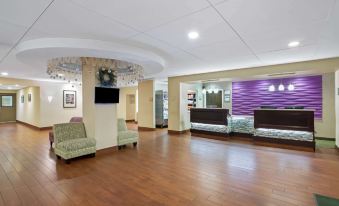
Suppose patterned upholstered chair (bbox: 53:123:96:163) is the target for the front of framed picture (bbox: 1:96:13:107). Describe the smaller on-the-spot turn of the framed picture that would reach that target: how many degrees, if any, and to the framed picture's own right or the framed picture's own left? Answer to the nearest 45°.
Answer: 0° — it already faces it

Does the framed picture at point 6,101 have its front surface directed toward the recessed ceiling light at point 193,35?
yes

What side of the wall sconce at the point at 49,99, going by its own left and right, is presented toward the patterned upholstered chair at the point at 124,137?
front

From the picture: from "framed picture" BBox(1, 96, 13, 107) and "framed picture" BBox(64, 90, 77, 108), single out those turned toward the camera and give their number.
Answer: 2

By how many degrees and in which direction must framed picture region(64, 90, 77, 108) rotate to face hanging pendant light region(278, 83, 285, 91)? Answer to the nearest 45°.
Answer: approximately 45° to its left

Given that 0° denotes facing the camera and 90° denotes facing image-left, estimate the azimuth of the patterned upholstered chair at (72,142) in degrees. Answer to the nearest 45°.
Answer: approximately 315°

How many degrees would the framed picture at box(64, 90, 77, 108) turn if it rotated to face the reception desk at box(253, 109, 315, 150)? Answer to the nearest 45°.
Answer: approximately 45° to its left
